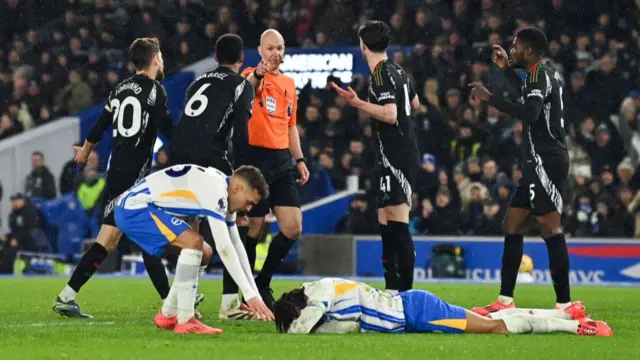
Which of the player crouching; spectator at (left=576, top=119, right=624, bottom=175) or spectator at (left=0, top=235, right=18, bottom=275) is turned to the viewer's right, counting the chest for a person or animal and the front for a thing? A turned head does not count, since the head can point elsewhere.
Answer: the player crouching

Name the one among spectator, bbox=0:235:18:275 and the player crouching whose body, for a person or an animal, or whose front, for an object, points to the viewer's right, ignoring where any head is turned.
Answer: the player crouching

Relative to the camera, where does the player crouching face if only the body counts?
to the viewer's right

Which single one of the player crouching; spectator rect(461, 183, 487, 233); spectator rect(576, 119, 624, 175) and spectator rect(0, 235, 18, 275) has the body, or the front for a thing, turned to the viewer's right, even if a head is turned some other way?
the player crouching

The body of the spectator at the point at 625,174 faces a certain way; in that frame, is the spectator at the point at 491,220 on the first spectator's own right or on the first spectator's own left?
on the first spectator's own right

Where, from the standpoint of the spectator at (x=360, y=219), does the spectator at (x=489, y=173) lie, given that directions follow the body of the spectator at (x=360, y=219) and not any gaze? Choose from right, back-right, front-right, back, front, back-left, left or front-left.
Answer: left

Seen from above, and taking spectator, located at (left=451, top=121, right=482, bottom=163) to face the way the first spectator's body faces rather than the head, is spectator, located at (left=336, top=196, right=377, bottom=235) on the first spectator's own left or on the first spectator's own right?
on the first spectator's own right

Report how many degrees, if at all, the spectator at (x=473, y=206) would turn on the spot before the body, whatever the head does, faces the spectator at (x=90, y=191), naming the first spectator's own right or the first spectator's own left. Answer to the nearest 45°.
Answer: approximately 90° to the first spectator's own right
